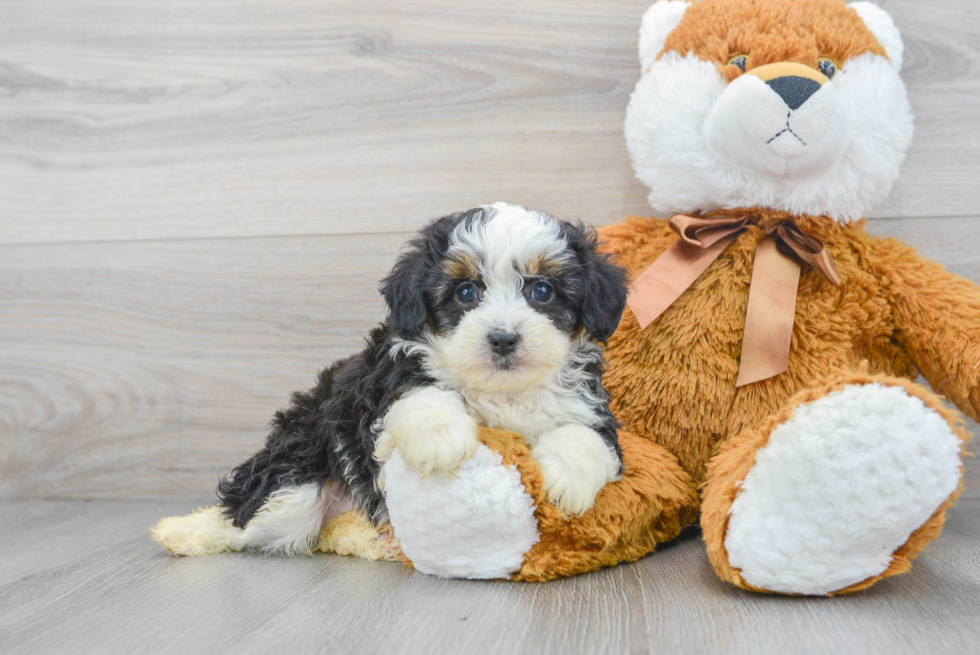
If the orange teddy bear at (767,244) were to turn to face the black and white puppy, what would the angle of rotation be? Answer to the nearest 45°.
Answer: approximately 45° to its right

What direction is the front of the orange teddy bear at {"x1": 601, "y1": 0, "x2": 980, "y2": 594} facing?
toward the camera

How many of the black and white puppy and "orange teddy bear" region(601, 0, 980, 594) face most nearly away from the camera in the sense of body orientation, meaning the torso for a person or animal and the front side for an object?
0

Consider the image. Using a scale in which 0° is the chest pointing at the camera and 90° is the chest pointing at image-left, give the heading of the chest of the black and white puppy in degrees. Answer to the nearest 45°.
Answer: approximately 315°

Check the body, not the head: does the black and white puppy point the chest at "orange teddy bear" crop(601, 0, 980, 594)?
no
